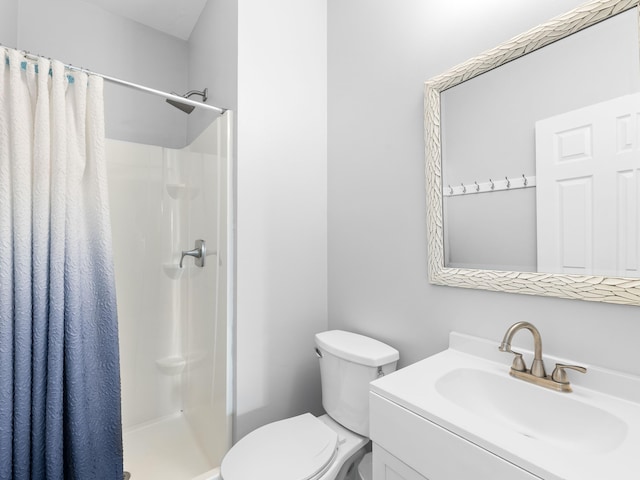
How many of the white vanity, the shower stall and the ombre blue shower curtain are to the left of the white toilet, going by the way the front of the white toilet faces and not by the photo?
1

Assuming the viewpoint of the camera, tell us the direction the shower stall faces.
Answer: facing the viewer and to the right of the viewer

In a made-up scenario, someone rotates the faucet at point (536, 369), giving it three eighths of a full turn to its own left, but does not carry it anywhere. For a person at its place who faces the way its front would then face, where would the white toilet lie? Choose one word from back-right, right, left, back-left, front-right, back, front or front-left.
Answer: back

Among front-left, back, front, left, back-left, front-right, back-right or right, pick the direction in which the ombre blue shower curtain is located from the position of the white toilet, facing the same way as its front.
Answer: front-right

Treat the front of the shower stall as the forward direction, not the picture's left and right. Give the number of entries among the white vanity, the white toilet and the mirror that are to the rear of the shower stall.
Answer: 0

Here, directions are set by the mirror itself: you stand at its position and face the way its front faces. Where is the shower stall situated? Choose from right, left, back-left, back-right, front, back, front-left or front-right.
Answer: front-right

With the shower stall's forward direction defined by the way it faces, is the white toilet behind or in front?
in front

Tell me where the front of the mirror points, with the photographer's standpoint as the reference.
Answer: facing the viewer and to the left of the viewer

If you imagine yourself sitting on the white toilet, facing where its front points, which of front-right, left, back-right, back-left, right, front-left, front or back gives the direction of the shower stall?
right
